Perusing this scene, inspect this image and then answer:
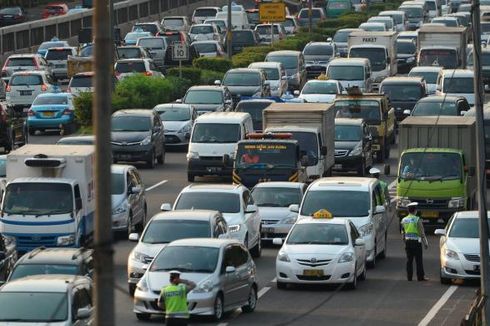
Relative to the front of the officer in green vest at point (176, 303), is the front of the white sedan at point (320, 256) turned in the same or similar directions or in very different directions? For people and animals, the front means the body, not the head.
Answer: very different directions

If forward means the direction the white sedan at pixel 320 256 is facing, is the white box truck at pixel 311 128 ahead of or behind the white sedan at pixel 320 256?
behind

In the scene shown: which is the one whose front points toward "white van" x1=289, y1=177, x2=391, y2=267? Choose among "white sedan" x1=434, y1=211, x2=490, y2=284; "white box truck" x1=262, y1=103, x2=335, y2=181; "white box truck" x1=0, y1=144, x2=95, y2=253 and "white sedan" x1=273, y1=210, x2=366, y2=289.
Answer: "white box truck" x1=262, y1=103, x2=335, y2=181

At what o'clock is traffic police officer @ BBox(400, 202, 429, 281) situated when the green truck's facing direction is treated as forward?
The traffic police officer is roughly at 12 o'clock from the green truck.

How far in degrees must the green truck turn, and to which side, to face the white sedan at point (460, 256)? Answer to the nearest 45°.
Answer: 0° — it already faces it

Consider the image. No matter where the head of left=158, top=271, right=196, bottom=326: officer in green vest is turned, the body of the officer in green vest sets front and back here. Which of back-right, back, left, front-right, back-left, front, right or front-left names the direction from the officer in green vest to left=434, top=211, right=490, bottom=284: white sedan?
front-right

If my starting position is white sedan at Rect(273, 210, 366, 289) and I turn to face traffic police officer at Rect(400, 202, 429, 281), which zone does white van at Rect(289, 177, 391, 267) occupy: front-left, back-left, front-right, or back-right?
front-left

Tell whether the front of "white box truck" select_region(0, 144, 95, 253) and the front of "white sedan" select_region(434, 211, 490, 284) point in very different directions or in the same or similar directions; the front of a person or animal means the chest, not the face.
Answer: same or similar directions

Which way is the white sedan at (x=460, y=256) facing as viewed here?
toward the camera

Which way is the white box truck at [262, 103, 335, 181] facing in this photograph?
toward the camera

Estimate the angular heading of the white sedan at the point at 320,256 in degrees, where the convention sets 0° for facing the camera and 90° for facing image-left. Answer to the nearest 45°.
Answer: approximately 0°

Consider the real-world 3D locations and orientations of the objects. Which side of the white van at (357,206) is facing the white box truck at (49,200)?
right

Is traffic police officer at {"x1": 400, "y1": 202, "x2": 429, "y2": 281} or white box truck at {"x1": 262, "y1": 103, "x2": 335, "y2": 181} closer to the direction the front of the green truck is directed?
the traffic police officer

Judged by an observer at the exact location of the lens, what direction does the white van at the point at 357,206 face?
facing the viewer

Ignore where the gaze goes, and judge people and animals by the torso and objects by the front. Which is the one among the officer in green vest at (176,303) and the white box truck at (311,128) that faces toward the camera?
the white box truck

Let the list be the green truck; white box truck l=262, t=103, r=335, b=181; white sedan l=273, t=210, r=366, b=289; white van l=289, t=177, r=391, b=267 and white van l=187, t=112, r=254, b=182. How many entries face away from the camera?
0

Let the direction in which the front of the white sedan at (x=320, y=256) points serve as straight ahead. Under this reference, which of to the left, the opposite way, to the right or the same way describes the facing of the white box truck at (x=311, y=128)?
the same way

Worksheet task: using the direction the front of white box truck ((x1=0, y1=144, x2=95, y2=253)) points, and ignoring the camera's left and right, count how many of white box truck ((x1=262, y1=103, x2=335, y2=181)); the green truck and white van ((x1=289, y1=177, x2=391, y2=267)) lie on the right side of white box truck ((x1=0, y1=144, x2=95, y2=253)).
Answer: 0

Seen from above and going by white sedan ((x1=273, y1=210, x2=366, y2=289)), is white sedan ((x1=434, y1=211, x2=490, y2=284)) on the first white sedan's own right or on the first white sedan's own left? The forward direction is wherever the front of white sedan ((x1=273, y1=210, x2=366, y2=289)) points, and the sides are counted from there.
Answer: on the first white sedan's own left
